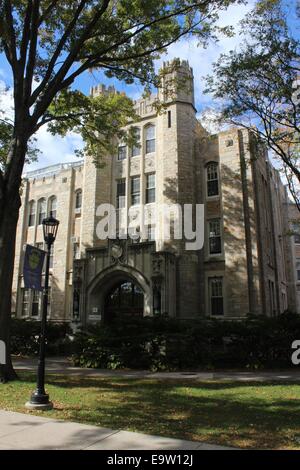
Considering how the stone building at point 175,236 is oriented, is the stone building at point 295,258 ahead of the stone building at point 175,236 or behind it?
behind

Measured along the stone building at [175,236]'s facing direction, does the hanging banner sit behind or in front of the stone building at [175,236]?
in front

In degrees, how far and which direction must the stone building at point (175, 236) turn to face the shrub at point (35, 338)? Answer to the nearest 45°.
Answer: approximately 45° to its right

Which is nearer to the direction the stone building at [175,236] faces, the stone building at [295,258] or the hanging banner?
the hanging banner

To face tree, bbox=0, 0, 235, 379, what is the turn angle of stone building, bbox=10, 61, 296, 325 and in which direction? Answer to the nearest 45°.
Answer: approximately 45° to its left

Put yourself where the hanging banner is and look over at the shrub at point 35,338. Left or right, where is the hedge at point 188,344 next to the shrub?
right

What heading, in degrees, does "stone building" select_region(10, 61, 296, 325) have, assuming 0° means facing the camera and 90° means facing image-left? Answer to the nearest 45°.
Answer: approximately 45°
